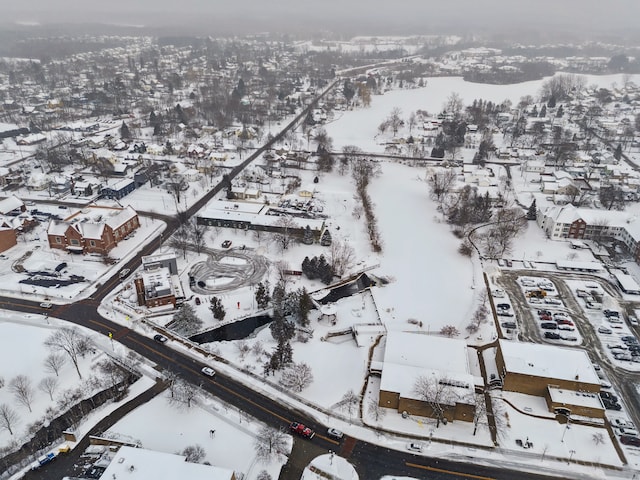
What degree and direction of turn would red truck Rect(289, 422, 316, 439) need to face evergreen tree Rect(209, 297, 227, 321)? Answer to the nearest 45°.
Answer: approximately 180°

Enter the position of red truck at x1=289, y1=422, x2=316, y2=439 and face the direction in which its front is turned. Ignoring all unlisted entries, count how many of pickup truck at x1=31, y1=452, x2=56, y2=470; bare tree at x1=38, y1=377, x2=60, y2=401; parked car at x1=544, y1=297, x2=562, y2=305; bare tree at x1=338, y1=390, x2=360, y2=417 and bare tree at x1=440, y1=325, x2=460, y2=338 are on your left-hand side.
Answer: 3

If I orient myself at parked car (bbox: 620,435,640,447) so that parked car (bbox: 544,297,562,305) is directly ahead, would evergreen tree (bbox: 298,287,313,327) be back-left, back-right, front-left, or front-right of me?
front-left

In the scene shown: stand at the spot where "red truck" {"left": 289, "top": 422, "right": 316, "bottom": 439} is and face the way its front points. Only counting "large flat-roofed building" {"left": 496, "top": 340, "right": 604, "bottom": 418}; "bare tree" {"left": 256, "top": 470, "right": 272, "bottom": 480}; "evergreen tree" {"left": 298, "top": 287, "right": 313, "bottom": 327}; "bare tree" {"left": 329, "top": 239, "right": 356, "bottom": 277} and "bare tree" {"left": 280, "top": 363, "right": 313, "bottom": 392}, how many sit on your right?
1

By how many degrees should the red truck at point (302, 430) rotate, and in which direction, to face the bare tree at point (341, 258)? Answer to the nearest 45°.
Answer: approximately 135° to its left

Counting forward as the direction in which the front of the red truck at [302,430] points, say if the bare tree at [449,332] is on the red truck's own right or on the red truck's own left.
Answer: on the red truck's own left

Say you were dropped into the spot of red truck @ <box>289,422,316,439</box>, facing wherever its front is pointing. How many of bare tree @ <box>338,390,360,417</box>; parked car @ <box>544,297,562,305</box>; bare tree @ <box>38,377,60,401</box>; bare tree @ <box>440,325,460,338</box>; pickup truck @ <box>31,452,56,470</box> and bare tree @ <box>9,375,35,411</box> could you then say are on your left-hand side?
3

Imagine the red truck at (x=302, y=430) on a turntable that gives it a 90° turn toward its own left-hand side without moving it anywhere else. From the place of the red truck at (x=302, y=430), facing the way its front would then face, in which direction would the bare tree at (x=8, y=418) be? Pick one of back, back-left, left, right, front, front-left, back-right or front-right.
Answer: back-left

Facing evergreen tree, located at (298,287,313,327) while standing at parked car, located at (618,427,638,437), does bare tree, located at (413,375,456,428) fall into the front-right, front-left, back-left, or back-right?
front-left

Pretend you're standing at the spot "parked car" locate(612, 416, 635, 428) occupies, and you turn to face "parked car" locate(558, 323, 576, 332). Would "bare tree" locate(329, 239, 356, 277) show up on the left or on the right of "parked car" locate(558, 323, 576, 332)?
left

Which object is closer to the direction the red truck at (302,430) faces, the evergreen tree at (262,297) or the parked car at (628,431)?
the parked car

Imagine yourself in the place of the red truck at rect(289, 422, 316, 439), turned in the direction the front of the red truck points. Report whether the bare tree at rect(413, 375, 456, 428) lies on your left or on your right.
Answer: on your left

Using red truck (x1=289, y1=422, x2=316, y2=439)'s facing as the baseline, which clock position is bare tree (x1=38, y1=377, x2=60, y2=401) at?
The bare tree is roughly at 5 o'clock from the red truck.

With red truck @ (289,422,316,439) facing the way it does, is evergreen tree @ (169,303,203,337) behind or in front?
behind

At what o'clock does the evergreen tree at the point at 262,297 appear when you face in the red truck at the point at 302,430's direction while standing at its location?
The evergreen tree is roughly at 7 o'clock from the red truck.

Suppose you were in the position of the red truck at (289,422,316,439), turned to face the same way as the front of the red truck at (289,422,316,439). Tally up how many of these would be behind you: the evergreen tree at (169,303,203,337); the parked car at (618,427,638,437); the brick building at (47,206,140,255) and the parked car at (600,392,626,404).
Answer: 2

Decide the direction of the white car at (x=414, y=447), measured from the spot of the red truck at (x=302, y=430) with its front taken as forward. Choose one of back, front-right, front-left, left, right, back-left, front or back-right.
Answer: front-left

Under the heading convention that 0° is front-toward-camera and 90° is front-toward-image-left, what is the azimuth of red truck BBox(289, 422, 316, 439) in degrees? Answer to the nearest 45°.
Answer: approximately 315°

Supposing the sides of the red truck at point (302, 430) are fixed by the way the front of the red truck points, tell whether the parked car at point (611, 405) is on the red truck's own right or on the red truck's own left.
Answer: on the red truck's own left

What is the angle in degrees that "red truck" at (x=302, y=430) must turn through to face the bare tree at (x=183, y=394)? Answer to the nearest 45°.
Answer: approximately 135° to its right

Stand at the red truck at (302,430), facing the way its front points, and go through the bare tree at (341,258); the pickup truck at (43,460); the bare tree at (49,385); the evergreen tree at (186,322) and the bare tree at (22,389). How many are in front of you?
0
